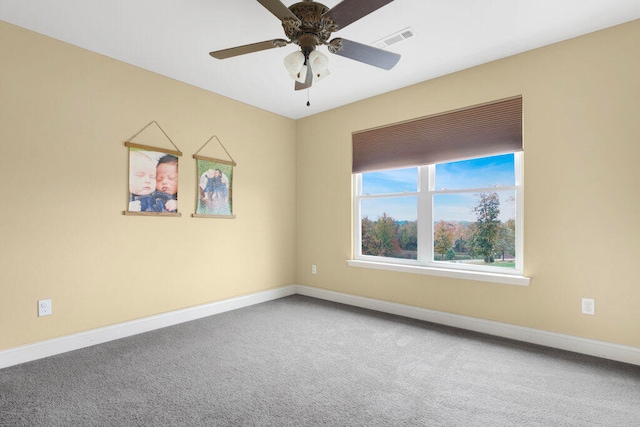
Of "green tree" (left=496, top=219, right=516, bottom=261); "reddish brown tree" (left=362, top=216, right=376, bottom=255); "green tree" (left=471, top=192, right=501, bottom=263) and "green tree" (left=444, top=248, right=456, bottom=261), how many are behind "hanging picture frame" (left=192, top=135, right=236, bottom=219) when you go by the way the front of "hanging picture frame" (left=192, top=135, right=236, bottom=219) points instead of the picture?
0

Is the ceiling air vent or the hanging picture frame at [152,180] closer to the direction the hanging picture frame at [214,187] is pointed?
the ceiling air vent

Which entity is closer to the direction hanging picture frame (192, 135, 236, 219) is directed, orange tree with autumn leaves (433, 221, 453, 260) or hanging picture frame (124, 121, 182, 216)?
the orange tree with autumn leaves

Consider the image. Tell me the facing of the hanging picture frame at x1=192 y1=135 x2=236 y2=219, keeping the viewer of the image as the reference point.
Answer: facing the viewer and to the right of the viewer

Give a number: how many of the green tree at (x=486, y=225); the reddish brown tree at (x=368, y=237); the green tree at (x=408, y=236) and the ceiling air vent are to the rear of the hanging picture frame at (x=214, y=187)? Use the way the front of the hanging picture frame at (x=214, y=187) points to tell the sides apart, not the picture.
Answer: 0

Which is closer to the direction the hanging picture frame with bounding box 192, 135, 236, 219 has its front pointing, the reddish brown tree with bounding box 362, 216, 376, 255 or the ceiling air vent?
the ceiling air vent

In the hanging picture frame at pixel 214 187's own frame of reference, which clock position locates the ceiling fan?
The ceiling fan is roughly at 1 o'clock from the hanging picture frame.

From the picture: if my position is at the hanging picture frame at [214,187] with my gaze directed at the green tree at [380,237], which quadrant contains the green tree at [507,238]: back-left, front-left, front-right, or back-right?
front-right

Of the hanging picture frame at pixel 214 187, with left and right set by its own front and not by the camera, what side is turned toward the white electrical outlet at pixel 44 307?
right

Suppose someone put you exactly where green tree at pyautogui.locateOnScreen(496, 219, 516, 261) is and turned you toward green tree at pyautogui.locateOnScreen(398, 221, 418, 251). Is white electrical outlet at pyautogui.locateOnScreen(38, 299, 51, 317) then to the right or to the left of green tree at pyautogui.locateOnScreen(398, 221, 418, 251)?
left

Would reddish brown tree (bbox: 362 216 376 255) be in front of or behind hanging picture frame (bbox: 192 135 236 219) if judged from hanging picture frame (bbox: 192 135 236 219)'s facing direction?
behind

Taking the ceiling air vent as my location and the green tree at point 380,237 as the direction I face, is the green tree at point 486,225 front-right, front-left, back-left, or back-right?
front-right

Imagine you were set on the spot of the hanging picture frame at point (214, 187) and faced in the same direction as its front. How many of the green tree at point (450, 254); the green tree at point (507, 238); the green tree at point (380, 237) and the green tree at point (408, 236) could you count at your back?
0

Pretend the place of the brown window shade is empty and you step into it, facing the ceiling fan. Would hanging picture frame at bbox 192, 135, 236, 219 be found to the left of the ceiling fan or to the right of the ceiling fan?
right

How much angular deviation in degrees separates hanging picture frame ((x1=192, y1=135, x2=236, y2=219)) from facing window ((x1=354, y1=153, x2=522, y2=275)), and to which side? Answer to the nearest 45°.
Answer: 0° — it already faces it

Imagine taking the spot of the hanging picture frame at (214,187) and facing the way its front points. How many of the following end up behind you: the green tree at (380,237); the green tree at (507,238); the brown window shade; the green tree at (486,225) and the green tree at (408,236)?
0

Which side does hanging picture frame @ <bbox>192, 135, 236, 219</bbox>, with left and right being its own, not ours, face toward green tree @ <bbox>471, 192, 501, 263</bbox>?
left

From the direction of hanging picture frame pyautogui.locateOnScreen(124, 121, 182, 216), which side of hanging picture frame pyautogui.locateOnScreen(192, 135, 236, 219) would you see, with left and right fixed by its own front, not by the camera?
right
